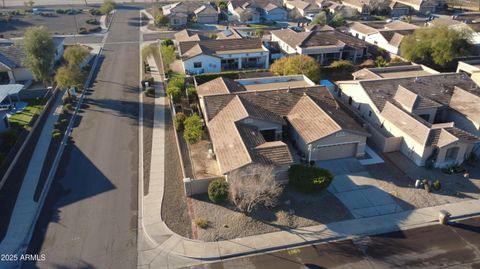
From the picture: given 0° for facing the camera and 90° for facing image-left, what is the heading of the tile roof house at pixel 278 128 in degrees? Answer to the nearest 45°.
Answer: approximately 0°

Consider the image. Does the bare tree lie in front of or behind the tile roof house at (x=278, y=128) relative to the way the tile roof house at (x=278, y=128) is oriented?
in front

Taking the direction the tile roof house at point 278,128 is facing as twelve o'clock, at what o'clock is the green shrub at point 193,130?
The green shrub is roughly at 3 o'clock from the tile roof house.

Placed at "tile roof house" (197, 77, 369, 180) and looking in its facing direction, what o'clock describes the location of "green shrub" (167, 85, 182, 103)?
The green shrub is roughly at 4 o'clock from the tile roof house.

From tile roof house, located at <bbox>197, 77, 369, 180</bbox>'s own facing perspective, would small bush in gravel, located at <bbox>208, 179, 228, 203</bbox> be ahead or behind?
ahead

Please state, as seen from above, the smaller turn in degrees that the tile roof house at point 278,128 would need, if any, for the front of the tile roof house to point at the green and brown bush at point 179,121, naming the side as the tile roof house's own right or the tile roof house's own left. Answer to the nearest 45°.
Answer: approximately 90° to the tile roof house's own right

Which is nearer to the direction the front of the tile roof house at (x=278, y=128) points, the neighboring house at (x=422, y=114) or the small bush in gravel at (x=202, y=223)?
the small bush in gravel

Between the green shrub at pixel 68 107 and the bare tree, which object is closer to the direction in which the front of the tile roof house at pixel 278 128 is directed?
the bare tree

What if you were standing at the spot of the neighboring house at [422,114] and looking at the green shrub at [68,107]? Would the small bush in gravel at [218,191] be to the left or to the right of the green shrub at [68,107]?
left

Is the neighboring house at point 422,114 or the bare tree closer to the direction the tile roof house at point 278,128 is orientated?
the bare tree

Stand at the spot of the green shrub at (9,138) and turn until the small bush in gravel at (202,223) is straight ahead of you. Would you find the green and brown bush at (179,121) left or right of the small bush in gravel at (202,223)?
left

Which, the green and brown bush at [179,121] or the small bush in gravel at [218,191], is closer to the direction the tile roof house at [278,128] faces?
the small bush in gravel
